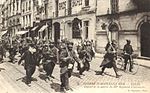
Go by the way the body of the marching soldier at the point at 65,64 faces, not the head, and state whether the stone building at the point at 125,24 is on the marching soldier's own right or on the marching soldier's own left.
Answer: on the marching soldier's own left

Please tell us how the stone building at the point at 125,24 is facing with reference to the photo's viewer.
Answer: facing the viewer and to the left of the viewer

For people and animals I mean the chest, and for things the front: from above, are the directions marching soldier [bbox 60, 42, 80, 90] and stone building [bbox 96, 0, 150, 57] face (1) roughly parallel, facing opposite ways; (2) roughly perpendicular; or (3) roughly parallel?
roughly perpendicular

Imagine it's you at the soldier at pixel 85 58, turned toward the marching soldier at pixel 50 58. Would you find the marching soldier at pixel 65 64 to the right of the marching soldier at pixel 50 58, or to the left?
left

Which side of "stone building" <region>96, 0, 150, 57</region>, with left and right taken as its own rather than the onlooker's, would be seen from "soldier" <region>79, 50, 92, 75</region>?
front

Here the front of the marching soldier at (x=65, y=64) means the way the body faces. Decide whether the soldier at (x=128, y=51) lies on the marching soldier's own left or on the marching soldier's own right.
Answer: on the marching soldier's own left

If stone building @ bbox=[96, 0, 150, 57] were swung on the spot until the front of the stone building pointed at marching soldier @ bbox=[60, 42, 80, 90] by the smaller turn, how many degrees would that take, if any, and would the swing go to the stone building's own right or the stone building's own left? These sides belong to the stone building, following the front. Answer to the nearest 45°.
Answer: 0° — it already faces them

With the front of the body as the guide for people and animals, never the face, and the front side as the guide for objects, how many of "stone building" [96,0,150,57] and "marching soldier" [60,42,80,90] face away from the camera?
0
